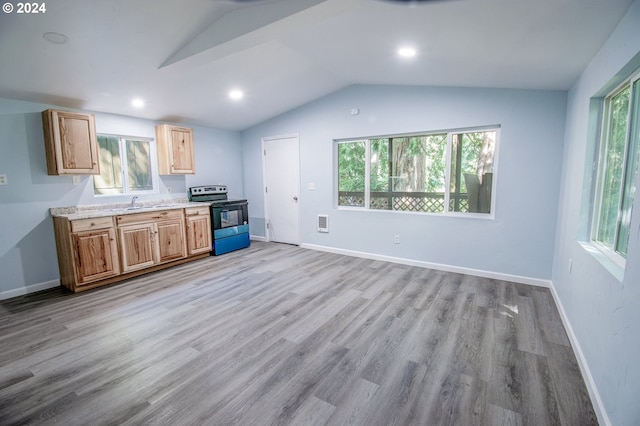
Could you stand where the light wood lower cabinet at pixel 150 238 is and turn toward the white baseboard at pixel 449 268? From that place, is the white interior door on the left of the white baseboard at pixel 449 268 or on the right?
left

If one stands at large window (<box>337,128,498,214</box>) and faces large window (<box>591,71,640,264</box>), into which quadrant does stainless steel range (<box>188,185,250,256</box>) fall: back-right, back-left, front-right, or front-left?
back-right

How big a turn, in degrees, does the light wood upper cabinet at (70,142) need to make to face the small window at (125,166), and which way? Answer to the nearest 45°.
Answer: approximately 90° to its left

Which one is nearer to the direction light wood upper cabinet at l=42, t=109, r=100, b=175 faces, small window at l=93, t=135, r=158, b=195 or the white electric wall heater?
the white electric wall heater

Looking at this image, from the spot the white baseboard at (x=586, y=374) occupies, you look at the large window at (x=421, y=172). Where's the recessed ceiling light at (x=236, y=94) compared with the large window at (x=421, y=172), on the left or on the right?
left

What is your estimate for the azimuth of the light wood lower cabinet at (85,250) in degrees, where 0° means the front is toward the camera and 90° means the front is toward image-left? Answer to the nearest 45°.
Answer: approximately 315°
